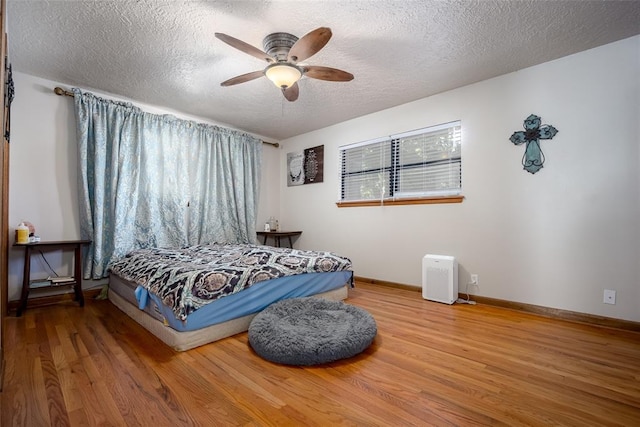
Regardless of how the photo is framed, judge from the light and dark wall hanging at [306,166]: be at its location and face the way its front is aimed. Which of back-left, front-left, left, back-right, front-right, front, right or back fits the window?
left

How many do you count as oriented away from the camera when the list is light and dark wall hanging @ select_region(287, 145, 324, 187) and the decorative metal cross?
0

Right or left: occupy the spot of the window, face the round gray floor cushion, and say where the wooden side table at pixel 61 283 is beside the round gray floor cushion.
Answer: right

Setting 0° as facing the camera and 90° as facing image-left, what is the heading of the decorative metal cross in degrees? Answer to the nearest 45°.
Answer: approximately 0°

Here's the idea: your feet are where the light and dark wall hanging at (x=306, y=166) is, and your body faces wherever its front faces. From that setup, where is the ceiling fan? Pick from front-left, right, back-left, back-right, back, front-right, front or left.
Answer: front-left

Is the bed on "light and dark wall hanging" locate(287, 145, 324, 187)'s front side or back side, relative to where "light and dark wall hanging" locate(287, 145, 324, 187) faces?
on the front side

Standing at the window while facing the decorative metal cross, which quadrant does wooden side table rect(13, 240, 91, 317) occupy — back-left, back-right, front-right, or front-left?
back-right

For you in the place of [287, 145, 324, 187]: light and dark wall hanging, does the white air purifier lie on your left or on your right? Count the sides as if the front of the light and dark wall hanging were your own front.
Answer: on your left

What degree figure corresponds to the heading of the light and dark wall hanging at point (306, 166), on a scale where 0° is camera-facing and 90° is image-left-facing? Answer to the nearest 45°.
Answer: approximately 45°

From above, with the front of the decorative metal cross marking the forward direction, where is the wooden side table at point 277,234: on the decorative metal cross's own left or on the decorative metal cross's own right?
on the decorative metal cross's own right
